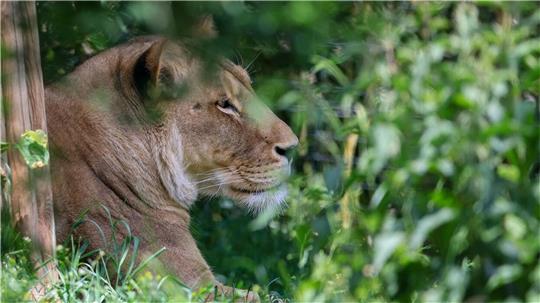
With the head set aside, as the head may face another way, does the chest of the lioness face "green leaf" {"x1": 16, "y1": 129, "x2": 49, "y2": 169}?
no

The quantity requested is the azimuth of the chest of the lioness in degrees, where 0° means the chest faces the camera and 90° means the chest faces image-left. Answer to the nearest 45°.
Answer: approximately 270°

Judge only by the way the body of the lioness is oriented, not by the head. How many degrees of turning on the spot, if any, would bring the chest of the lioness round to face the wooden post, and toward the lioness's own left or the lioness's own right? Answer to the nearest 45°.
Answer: approximately 135° to the lioness's own right
